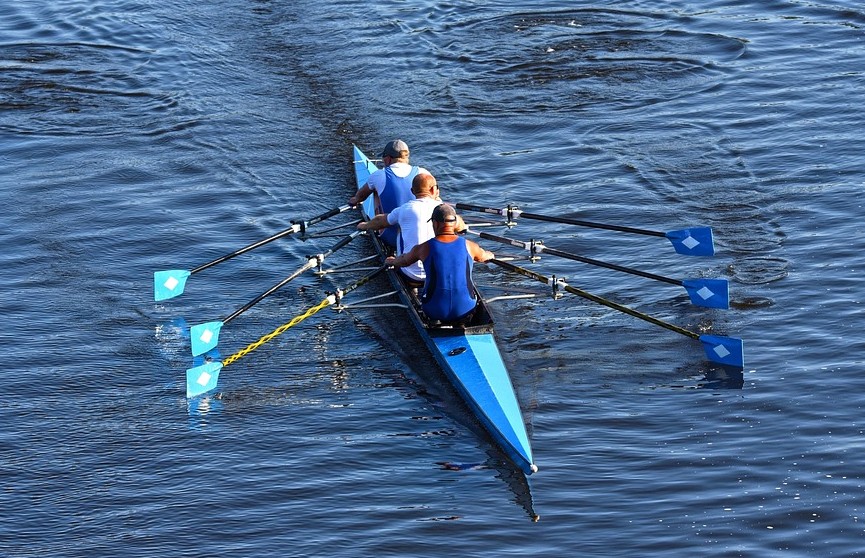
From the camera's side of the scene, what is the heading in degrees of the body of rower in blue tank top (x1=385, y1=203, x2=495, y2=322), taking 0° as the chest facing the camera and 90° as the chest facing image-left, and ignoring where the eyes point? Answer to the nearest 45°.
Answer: approximately 180°

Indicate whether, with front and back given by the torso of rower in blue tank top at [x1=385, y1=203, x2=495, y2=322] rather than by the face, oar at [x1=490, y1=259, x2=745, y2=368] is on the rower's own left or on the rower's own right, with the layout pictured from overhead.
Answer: on the rower's own right

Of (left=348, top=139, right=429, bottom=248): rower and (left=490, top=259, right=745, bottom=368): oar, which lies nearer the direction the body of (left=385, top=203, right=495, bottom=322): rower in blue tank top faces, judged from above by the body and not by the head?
the rower

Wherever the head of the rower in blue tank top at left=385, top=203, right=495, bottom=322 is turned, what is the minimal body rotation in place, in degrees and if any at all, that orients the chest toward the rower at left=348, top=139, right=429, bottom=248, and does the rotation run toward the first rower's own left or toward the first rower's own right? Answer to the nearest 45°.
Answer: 0° — they already face them
